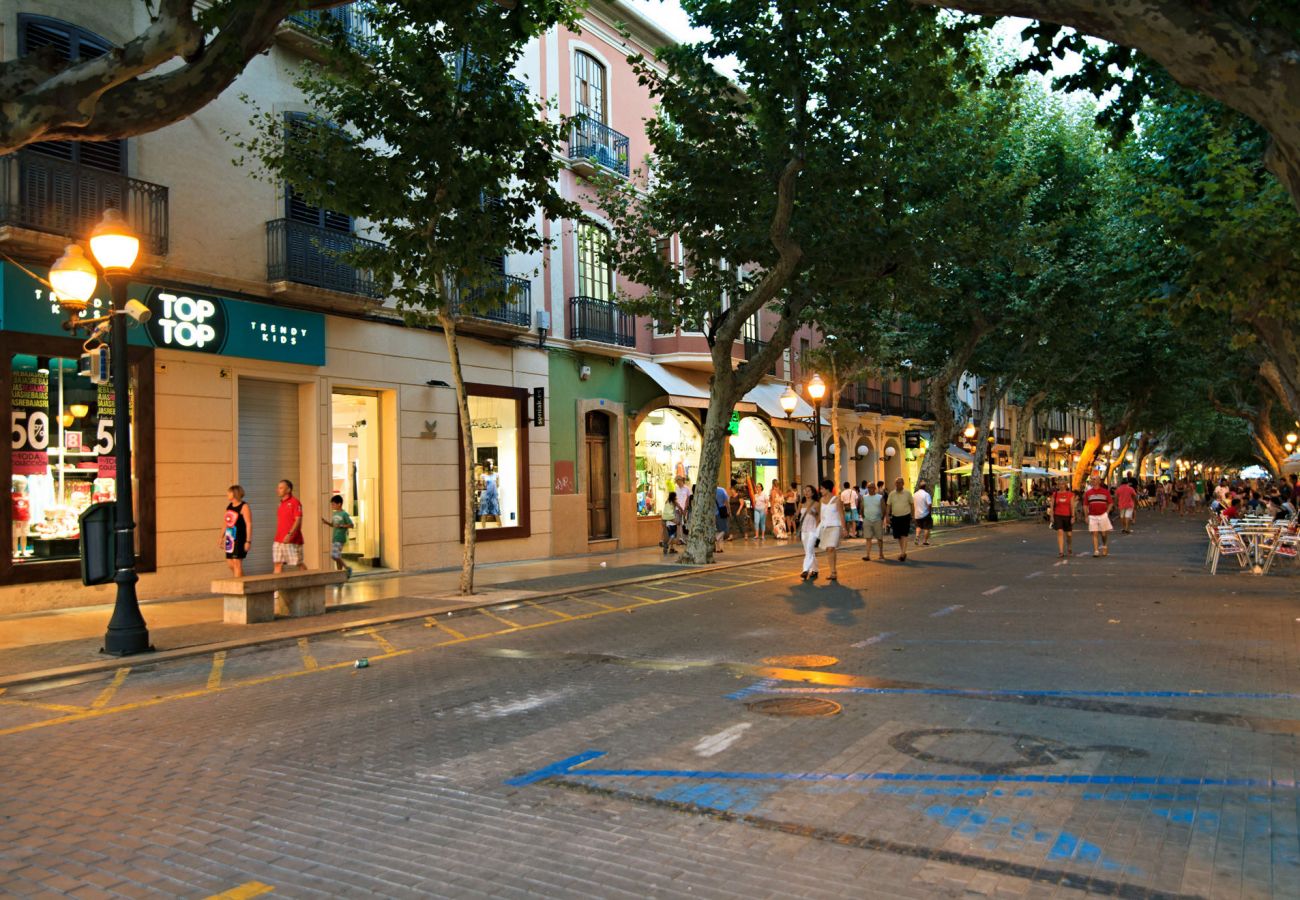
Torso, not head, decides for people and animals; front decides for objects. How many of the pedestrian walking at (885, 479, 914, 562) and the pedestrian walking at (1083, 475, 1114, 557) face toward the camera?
2

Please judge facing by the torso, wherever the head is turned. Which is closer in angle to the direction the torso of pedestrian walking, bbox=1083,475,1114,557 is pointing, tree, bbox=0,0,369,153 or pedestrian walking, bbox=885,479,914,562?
the tree

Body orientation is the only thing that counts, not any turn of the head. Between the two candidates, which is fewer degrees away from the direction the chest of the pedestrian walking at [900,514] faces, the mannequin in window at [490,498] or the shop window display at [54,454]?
the shop window display

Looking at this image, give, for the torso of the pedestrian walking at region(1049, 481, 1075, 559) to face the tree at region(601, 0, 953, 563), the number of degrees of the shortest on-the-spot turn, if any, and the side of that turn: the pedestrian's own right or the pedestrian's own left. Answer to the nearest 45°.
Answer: approximately 45° to the pedestrian's own right

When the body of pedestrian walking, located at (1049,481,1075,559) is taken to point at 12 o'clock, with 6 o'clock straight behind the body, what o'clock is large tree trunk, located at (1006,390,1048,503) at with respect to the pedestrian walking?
The large tree trunk is roughly at 6 o'clock from the pedestrian walking.

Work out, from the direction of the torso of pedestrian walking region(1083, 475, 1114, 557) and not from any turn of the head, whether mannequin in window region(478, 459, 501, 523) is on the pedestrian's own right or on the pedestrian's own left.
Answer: on the pedestrian's own right

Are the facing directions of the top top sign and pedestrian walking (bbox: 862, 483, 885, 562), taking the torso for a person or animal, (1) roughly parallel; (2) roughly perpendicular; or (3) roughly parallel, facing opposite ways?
roughly perpendicular

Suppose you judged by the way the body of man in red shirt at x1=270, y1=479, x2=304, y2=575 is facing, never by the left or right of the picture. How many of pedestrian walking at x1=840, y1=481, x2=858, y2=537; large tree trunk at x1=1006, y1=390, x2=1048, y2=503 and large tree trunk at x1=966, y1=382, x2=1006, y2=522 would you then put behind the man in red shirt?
3
